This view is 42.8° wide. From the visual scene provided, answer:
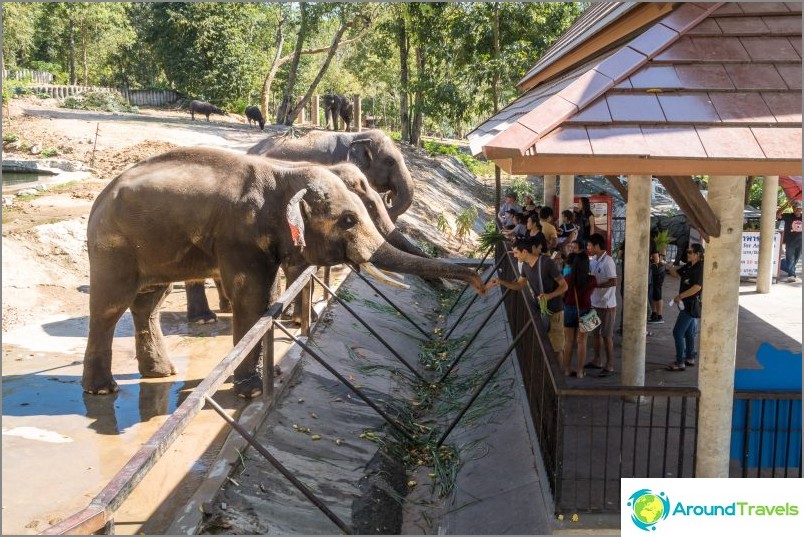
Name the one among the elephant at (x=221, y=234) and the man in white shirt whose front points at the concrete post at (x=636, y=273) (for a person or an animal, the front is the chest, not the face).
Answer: the elephant

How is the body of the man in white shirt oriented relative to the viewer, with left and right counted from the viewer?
facing to the left of the viewer

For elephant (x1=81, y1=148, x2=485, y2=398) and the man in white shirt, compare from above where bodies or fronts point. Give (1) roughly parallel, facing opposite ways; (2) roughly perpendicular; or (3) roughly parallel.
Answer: roughly parallel, facing opposite ways

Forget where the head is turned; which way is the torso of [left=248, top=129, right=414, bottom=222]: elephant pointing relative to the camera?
to the viewer's right

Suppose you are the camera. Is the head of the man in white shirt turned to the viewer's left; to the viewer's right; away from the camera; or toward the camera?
to the viewer's left

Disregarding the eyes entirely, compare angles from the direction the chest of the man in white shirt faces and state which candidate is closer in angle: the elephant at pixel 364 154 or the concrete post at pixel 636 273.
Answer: the elephant

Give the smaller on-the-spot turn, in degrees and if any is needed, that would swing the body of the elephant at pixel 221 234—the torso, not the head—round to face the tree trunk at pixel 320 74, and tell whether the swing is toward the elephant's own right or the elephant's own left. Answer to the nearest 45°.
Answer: approximately 90° to the elephant's own left

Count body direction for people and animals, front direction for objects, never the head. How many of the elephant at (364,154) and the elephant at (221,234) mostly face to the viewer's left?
0

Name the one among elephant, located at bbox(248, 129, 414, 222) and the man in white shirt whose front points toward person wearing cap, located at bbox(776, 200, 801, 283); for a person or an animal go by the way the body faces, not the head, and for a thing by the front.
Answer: the elephant

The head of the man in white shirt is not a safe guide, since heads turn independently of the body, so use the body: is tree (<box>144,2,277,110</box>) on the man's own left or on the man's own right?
on the man's own right

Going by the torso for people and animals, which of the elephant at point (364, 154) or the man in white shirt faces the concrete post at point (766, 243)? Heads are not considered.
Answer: the elephant

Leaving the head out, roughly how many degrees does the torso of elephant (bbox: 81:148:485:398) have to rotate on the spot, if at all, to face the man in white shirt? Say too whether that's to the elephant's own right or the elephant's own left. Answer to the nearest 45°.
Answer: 0° — it already faces them

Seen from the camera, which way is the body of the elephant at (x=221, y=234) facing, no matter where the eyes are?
to the viewer's right

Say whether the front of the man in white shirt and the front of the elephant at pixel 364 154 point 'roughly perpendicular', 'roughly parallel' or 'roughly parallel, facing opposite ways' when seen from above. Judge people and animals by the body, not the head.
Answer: roughly parallel, facing opposite ways

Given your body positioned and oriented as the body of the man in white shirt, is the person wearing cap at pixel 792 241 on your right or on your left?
on your right
